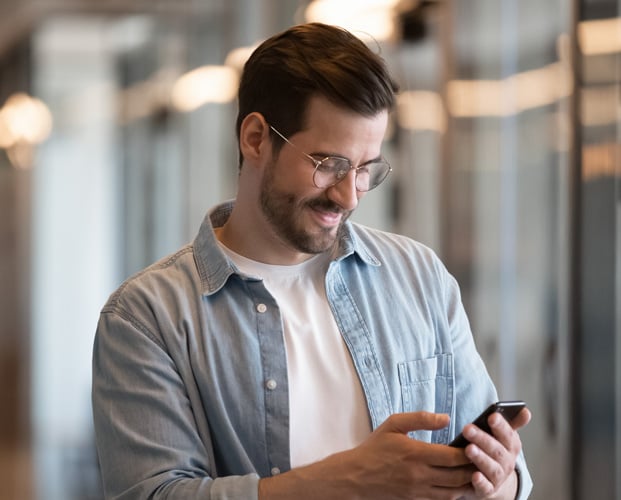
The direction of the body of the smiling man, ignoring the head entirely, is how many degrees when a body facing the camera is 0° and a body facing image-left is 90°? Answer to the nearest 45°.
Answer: approximately 315°

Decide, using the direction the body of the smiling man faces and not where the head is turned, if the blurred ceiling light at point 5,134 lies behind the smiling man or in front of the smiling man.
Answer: behind

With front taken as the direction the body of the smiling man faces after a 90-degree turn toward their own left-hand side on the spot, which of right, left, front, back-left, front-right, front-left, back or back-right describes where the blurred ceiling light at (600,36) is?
front

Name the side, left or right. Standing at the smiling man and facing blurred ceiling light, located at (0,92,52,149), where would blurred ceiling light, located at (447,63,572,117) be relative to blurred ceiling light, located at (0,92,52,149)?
right

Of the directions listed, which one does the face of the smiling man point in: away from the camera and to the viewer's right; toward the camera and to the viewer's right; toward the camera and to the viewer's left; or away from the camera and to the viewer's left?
toward the camera and to the viewer's right

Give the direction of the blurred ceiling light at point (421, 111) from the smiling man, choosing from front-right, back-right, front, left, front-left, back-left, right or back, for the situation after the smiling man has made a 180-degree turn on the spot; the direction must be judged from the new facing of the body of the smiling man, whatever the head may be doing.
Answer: front-right

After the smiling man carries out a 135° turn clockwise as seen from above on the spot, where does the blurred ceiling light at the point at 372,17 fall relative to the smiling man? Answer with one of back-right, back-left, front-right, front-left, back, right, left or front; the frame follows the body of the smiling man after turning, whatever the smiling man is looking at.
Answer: right

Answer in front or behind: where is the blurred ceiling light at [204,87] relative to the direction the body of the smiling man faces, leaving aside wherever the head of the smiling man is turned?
behind

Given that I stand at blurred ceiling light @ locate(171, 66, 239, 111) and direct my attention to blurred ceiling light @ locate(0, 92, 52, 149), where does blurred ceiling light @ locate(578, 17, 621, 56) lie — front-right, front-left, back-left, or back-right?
back-left
